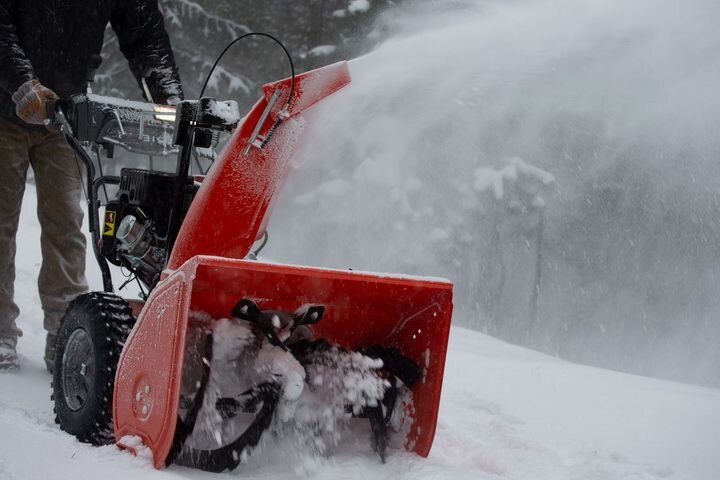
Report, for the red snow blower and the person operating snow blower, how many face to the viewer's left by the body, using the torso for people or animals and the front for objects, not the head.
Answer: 0

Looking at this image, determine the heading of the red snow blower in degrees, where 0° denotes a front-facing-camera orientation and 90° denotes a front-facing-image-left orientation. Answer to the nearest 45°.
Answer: approximately 315°

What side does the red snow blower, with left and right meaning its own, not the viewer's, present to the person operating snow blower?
back

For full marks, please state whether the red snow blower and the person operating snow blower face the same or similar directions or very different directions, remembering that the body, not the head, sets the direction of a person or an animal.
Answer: same or similar directions

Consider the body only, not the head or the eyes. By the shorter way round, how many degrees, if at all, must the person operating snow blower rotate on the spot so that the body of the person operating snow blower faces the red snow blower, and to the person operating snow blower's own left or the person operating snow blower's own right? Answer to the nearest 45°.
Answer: approximately 45° to the person operating snow blower's own right

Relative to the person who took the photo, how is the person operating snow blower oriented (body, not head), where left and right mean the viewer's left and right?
facing the viewer and to the right of the viewer
